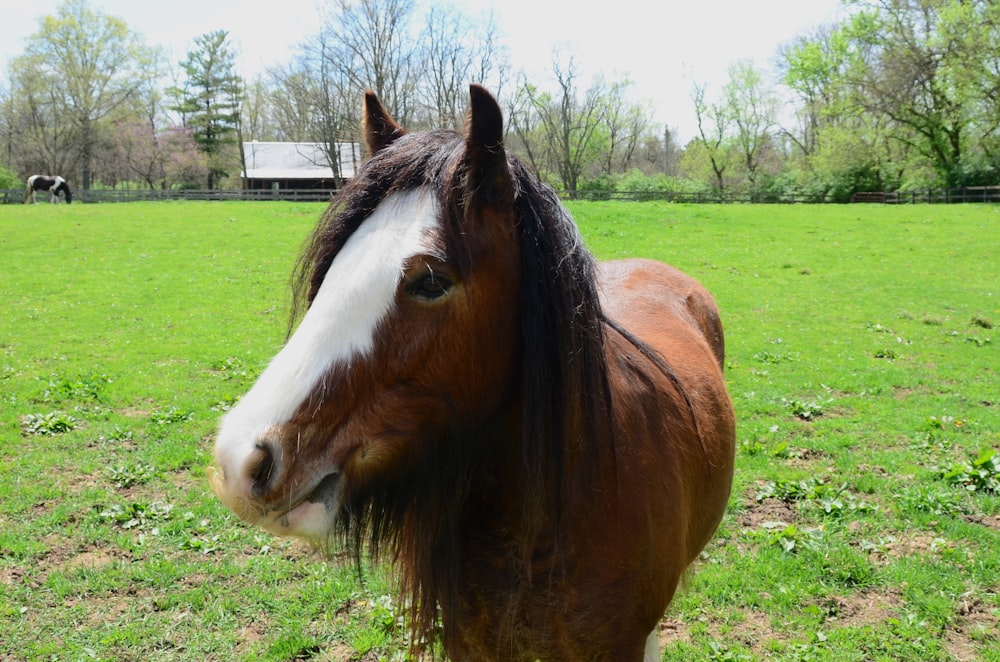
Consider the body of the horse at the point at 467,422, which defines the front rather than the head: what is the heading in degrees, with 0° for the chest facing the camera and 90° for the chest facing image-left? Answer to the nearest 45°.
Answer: approximately 45°

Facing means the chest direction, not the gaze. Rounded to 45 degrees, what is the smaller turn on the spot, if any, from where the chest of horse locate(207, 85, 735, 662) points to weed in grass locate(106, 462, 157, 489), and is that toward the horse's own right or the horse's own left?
approximately 90° to the horse's own right

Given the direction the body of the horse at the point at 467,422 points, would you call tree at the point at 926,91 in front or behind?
behind

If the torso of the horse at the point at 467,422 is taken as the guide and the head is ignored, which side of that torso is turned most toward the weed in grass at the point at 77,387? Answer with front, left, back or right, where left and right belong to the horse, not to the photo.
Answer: right

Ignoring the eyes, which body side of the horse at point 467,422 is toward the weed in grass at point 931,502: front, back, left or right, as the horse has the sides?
back

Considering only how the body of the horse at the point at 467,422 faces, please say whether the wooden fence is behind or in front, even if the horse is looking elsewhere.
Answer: behind

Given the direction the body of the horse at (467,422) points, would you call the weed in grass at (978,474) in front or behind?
behind

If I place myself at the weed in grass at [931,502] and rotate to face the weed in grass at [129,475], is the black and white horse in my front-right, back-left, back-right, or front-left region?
front-right

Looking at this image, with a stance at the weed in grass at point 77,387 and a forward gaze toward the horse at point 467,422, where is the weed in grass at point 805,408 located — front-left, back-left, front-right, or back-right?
front-left
